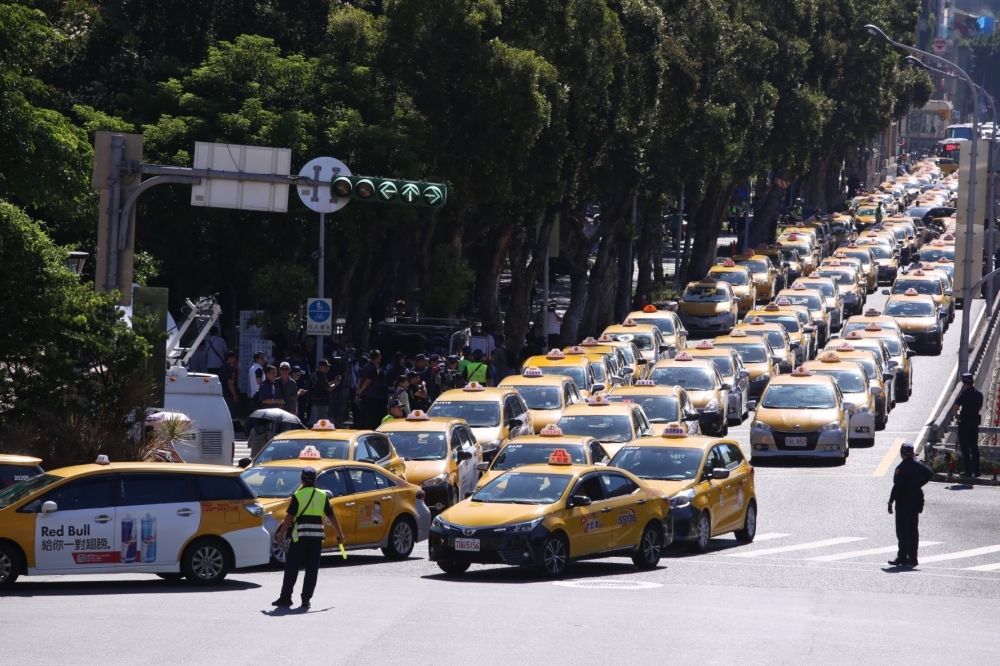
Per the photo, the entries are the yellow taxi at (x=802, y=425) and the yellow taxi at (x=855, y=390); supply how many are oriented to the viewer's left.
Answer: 0

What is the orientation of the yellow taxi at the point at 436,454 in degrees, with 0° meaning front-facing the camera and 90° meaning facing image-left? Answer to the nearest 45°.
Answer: approximately 45°

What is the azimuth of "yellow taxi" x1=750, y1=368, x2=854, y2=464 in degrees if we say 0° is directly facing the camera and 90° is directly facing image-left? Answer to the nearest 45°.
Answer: approximately 0°

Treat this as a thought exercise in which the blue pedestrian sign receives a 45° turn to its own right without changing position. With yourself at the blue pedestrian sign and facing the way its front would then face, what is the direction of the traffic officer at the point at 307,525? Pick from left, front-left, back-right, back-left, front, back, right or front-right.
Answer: front-left

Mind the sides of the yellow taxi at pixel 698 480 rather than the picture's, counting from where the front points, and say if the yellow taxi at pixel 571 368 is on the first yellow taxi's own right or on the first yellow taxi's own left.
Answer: on the first yellow taxi's own right

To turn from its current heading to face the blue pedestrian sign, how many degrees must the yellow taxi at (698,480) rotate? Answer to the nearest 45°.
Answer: approximately 90° to its right

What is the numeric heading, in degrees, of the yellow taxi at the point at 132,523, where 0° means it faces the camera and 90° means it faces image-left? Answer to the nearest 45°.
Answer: approximately 90°

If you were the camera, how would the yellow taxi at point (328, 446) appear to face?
facing the viewer and to the left of the viewer

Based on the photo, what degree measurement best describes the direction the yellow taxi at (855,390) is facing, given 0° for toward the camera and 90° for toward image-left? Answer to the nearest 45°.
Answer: approximately 0°

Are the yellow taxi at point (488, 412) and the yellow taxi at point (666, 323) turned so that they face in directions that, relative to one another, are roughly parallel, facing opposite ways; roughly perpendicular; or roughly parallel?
roughly parallel

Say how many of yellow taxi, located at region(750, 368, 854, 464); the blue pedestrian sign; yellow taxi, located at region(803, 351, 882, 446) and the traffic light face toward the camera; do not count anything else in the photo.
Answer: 4

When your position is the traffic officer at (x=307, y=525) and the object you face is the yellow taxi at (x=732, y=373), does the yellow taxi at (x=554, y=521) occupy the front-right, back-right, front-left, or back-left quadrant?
front-right
